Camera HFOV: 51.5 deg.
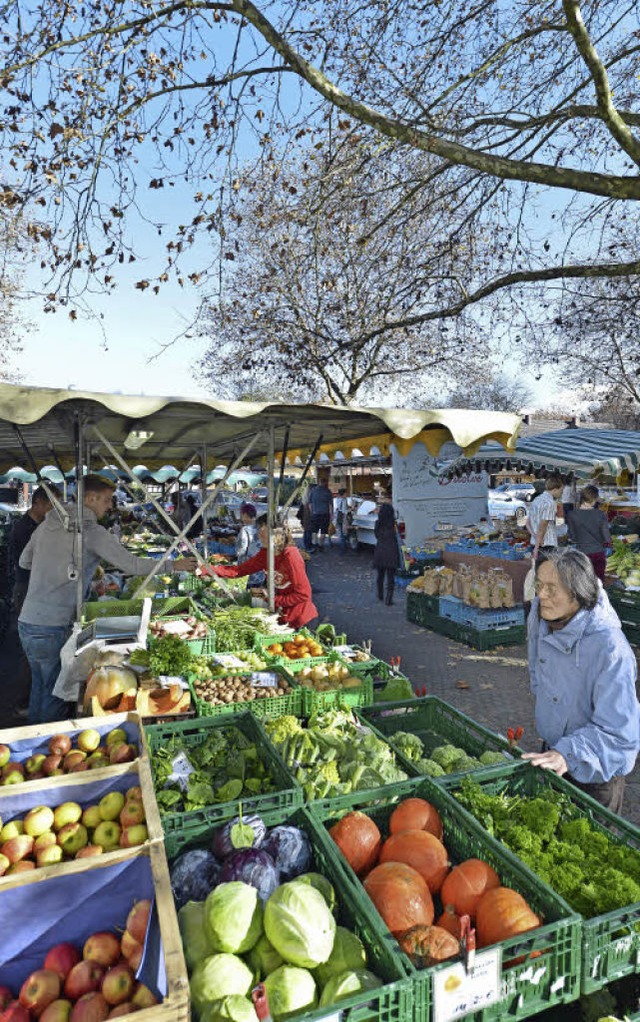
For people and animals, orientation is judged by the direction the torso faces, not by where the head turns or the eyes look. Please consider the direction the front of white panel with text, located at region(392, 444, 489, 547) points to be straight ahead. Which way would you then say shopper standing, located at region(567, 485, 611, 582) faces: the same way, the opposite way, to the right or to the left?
the opposite way

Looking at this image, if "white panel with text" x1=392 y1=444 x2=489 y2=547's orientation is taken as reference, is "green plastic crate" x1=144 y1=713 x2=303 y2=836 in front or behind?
in front

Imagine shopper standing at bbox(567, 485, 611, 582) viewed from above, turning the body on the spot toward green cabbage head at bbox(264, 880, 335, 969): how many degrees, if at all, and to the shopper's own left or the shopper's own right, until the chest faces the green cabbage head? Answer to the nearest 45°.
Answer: approximately 180°

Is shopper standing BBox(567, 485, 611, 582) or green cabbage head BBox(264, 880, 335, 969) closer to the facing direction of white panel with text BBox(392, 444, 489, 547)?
the green cabbage head

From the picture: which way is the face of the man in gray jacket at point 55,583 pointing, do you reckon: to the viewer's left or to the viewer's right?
to the viewer's right

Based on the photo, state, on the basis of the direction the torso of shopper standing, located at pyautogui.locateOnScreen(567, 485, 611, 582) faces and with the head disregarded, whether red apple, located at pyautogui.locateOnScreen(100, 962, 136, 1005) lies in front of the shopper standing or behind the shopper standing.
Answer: behind

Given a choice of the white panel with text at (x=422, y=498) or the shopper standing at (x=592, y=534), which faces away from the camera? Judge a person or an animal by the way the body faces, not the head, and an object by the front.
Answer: the shopper standing

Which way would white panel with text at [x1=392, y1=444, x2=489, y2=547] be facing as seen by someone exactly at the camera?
facing the viewer

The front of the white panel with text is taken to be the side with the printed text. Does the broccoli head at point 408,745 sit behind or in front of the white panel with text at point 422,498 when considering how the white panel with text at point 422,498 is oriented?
in front

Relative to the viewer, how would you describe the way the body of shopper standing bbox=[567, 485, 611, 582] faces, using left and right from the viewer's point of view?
facing away from the viewer

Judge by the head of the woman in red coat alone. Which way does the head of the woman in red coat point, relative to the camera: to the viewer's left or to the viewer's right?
to the viewer's left

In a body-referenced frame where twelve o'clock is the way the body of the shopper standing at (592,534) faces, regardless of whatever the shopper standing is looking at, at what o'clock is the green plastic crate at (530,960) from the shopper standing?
The green plastic crate is roughly at 6 o'clock from the shopper standing.

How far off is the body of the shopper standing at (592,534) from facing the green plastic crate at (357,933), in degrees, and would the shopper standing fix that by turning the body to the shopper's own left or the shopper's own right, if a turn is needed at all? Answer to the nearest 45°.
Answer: approximately 180°

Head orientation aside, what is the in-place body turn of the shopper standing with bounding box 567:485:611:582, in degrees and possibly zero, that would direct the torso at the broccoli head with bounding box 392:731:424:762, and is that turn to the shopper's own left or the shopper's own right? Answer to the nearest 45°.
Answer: approximately 180°
